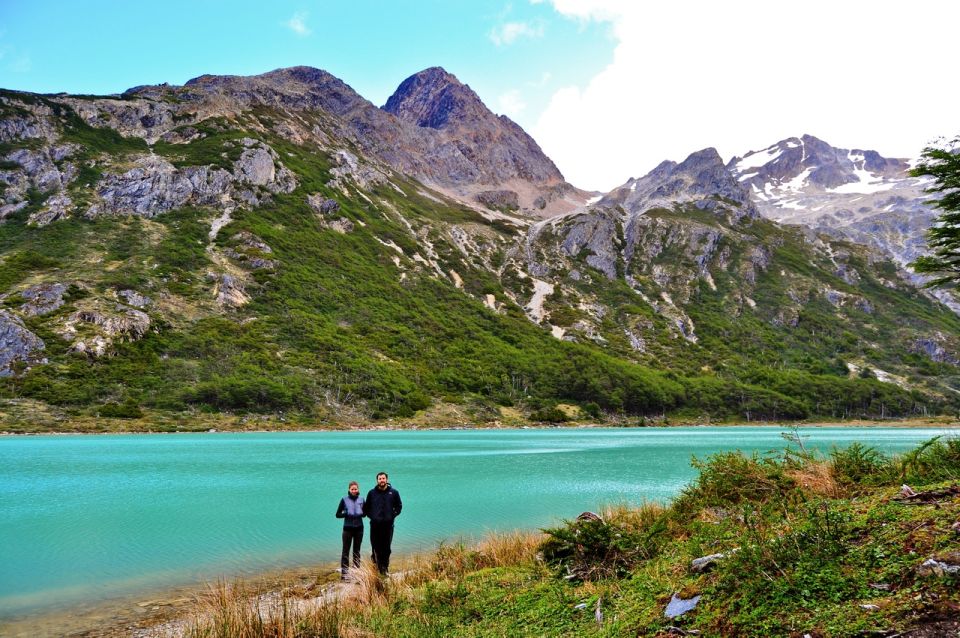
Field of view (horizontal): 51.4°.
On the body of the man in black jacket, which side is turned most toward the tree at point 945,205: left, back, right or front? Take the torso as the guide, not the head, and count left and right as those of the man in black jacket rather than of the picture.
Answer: left

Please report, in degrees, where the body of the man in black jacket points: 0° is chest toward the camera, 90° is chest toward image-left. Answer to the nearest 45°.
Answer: approximately 0°

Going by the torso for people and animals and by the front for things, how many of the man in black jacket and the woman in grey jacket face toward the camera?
2

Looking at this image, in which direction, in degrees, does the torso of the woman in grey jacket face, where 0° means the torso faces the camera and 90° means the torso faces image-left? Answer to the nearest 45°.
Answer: approximately 0°

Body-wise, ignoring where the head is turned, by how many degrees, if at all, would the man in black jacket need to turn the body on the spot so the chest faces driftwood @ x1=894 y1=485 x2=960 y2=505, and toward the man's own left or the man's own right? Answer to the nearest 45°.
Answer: approximately 45° to the man's own left

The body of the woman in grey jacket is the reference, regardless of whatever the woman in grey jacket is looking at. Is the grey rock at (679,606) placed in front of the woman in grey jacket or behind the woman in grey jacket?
in front
